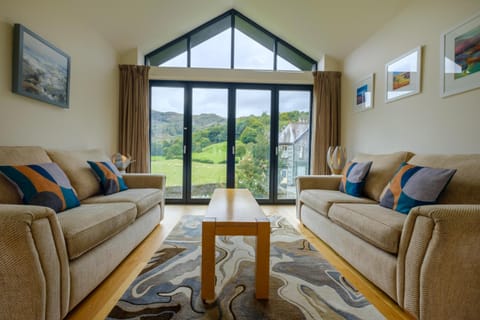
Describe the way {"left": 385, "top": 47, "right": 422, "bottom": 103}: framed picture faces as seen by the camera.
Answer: facing the viewer and to the left of the viewer

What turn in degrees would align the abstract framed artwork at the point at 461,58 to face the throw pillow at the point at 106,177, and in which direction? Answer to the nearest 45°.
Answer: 0° — it already faces it

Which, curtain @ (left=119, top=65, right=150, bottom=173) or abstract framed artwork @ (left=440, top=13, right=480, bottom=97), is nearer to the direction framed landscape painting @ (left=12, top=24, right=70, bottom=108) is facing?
the abstract framed artwork

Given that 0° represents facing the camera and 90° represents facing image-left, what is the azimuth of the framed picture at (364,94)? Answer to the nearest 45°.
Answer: approximately 45°

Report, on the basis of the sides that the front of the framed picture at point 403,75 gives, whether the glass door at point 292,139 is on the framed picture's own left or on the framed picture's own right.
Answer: on the framed picture's own right

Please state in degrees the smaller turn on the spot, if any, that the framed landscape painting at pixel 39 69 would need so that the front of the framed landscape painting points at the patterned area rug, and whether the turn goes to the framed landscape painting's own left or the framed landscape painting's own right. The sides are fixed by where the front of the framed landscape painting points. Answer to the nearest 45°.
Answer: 0° — it already faces it

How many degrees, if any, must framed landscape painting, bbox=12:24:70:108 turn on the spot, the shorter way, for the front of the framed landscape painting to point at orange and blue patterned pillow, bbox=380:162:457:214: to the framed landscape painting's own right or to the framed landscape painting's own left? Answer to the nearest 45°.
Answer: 0° — it already faces it

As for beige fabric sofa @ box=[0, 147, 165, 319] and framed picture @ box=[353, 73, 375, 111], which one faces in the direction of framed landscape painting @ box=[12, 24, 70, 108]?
the framed picture

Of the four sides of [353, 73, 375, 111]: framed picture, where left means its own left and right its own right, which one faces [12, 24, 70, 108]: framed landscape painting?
front

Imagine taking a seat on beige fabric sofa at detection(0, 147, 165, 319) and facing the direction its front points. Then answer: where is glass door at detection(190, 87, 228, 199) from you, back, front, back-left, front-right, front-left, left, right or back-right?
left

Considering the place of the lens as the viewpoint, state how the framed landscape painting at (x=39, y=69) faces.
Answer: facing the viewer and to the right of the viewer
